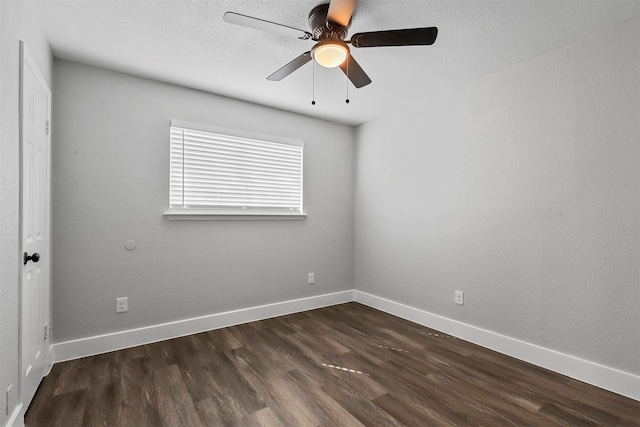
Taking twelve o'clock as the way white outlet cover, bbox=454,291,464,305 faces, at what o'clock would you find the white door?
The white door is roughly at 12 o'clock from the white outlet cover.

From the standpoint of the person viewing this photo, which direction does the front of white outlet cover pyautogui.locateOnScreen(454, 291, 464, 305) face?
facing the viewer and to the left of the viewer

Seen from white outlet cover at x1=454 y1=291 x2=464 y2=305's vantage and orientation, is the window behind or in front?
in front

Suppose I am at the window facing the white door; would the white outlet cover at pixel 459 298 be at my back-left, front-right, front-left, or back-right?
back-left

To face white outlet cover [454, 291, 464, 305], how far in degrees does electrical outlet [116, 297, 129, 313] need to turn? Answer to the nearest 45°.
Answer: approximately 45° to its left

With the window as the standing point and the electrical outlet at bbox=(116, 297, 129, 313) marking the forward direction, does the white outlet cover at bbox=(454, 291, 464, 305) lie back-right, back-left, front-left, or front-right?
back-left

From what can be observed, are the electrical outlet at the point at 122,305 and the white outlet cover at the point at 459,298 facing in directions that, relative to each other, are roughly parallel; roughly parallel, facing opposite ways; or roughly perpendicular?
roughly perpendicular

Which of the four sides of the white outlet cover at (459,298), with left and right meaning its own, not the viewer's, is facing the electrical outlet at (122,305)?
front

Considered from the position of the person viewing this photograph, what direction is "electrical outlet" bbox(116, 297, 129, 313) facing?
facing the viewer

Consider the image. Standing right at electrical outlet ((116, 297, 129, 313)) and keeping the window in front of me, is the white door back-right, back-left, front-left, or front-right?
back-right

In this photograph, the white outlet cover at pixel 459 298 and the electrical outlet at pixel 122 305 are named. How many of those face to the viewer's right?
0
